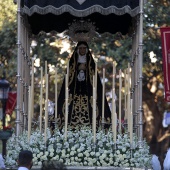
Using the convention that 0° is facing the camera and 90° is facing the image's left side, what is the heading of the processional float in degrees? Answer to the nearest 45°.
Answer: approximately 0°
